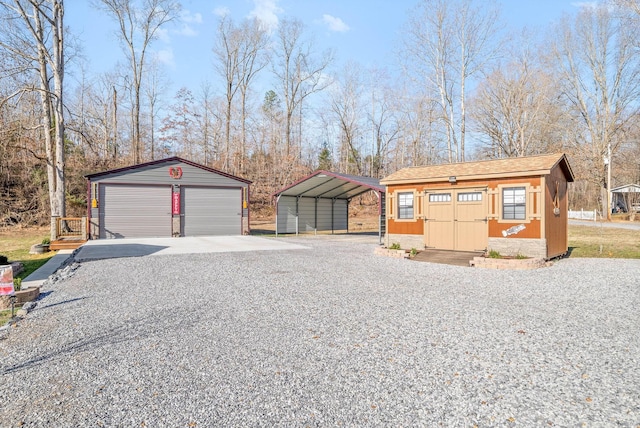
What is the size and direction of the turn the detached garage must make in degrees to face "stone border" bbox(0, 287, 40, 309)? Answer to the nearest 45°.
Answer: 0° — it already faces it

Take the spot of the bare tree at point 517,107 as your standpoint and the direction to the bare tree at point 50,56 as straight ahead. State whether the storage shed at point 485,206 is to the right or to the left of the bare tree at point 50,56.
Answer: left

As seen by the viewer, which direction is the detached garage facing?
toward the camera

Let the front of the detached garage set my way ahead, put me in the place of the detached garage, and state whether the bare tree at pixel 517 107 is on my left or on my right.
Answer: on my left

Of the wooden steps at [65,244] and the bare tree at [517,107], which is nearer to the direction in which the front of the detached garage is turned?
the wooden steps

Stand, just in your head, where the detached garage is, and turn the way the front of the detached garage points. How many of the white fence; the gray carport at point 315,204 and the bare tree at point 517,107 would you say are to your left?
3

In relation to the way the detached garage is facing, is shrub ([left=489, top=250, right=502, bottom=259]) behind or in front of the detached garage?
in front

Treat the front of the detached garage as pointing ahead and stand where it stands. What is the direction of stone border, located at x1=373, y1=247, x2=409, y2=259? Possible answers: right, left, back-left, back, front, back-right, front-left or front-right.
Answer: front-left

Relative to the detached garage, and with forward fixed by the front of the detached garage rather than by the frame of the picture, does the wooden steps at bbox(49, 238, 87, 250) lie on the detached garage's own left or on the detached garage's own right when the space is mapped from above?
on the detached garage's own right

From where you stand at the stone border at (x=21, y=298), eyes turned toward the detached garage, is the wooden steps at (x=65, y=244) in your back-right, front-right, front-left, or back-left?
front-left

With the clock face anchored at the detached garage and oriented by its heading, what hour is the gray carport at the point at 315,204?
The gray carport is roughly at 9 o'clock from the detached garage.
